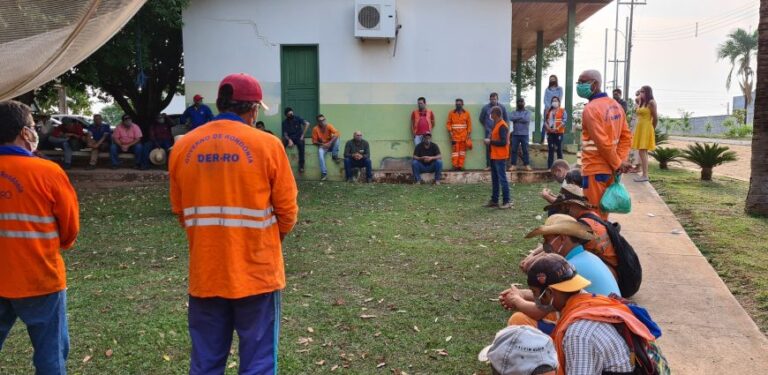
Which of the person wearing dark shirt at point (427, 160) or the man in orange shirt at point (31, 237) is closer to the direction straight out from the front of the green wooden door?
the man in orange shirt

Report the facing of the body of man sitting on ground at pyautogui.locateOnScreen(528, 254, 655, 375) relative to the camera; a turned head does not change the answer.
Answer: to the viewer's left

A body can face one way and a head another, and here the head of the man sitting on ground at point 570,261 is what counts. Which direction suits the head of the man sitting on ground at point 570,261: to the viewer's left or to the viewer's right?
to the viewer's left

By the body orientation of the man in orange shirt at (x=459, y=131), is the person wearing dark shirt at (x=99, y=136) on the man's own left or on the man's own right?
on the man's own right

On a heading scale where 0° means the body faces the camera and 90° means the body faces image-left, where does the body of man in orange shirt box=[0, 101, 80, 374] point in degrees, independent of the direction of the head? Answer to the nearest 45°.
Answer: approximately 225°

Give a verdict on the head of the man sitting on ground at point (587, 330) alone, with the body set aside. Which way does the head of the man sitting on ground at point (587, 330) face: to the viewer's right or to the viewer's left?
to the viewer's left

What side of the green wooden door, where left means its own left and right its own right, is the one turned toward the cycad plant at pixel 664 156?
left

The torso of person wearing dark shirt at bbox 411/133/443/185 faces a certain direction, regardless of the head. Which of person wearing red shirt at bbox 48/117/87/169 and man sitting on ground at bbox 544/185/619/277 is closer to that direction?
the man sitting on ground

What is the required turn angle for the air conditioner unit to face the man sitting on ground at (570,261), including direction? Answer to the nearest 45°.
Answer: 0° — it already faces them
